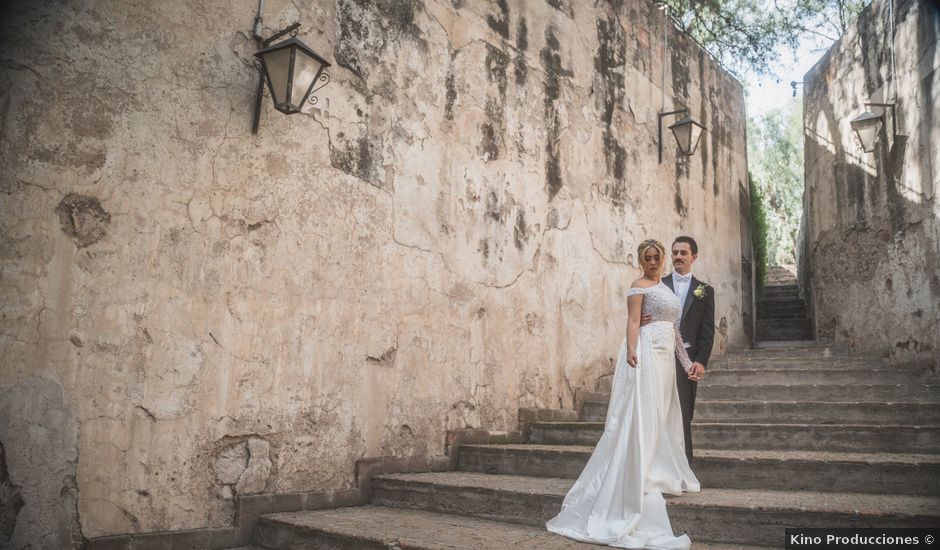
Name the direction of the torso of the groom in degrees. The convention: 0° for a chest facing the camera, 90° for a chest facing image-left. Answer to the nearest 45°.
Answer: approximately 45°

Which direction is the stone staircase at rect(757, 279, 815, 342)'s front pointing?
toward the camera

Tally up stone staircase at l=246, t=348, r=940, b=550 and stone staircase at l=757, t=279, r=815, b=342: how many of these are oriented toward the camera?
2

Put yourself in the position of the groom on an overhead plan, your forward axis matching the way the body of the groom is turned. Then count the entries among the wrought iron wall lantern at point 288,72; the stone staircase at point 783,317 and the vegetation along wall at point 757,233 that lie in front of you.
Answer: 1

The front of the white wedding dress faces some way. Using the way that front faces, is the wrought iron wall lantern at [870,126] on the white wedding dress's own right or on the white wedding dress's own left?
on the white wedding dress's own left

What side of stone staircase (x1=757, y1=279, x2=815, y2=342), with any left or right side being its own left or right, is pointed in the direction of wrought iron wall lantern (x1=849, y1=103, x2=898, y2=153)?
front
